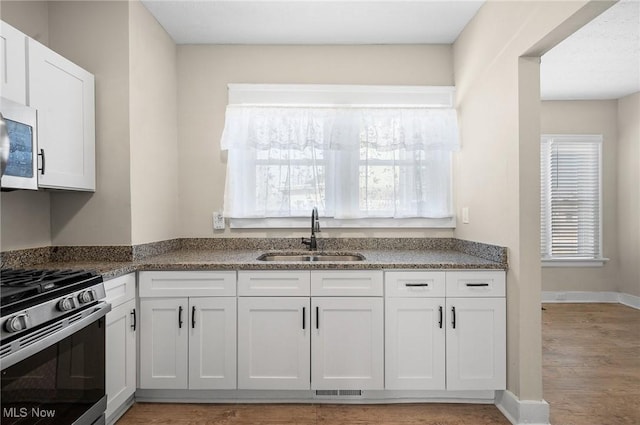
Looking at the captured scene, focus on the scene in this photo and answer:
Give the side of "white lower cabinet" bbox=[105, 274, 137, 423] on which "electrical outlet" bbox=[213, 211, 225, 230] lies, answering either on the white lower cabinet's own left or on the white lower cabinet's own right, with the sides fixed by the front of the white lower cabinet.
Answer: on the white lower cabinet's own left

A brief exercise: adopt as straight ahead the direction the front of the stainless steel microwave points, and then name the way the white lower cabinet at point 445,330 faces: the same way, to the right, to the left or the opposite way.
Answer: to the right

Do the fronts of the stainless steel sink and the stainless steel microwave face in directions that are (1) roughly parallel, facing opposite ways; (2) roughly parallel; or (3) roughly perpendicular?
roughly perpendicular

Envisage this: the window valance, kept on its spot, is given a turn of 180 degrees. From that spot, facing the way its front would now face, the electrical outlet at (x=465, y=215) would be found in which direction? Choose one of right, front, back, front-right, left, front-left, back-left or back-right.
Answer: right

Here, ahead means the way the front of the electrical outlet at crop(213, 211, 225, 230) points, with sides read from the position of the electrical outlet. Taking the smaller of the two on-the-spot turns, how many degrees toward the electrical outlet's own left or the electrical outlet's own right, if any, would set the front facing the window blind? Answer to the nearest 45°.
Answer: approximately 90° to the electrical outlet's own left

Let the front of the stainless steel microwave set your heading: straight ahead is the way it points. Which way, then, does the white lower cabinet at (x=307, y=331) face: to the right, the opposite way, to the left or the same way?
to the right

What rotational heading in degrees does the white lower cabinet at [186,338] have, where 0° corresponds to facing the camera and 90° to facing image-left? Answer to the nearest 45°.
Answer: approximately 0°

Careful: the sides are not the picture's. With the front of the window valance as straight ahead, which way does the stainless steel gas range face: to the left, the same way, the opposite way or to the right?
to the left

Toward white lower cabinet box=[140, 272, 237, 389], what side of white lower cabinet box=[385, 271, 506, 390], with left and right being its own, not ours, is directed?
right

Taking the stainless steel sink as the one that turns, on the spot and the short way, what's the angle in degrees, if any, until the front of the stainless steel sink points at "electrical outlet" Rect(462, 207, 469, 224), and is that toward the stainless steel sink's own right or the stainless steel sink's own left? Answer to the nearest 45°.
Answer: approximately 90° to the stainless steel sink's own left
